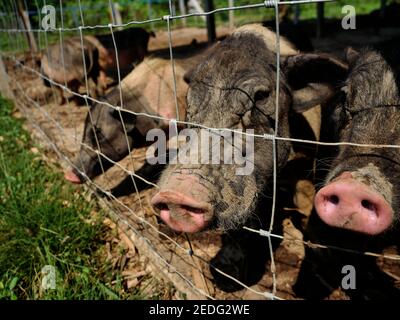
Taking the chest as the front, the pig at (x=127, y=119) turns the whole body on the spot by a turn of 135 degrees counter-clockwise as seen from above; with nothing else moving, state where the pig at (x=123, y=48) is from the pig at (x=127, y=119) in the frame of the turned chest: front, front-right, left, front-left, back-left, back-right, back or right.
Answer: left

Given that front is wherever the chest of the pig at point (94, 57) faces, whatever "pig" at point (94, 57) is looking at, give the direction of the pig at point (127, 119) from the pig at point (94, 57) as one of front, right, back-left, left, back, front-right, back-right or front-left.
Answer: left

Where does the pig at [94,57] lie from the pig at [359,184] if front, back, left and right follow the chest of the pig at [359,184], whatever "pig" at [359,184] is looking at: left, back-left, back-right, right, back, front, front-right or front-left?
back-right

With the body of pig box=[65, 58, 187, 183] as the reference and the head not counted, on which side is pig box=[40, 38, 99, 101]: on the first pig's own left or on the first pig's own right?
on the first pig's own right

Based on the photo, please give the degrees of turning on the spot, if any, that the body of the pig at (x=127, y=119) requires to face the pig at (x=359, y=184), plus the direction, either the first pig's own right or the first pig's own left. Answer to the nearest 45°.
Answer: approximately 90° to the first pig's own left

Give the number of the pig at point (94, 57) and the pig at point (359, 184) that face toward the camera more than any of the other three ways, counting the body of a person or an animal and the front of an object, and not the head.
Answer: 1

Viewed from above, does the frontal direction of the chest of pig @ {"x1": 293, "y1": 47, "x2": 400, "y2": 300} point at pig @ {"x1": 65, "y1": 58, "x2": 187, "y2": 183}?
no

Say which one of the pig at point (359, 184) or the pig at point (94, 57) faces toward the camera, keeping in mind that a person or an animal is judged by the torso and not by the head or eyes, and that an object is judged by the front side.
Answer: the pig at point (359, 184)

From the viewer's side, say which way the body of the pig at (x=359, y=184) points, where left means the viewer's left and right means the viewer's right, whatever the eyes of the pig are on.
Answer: facing the viewer

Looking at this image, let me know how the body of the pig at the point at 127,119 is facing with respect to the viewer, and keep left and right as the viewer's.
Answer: facing the viewer and to the left of the viewer

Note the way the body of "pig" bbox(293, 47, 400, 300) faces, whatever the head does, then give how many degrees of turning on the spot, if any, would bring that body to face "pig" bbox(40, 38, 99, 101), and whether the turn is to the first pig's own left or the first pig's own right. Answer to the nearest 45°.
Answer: approximately 135° to the first pig's own right

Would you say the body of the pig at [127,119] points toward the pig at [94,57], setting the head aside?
no
